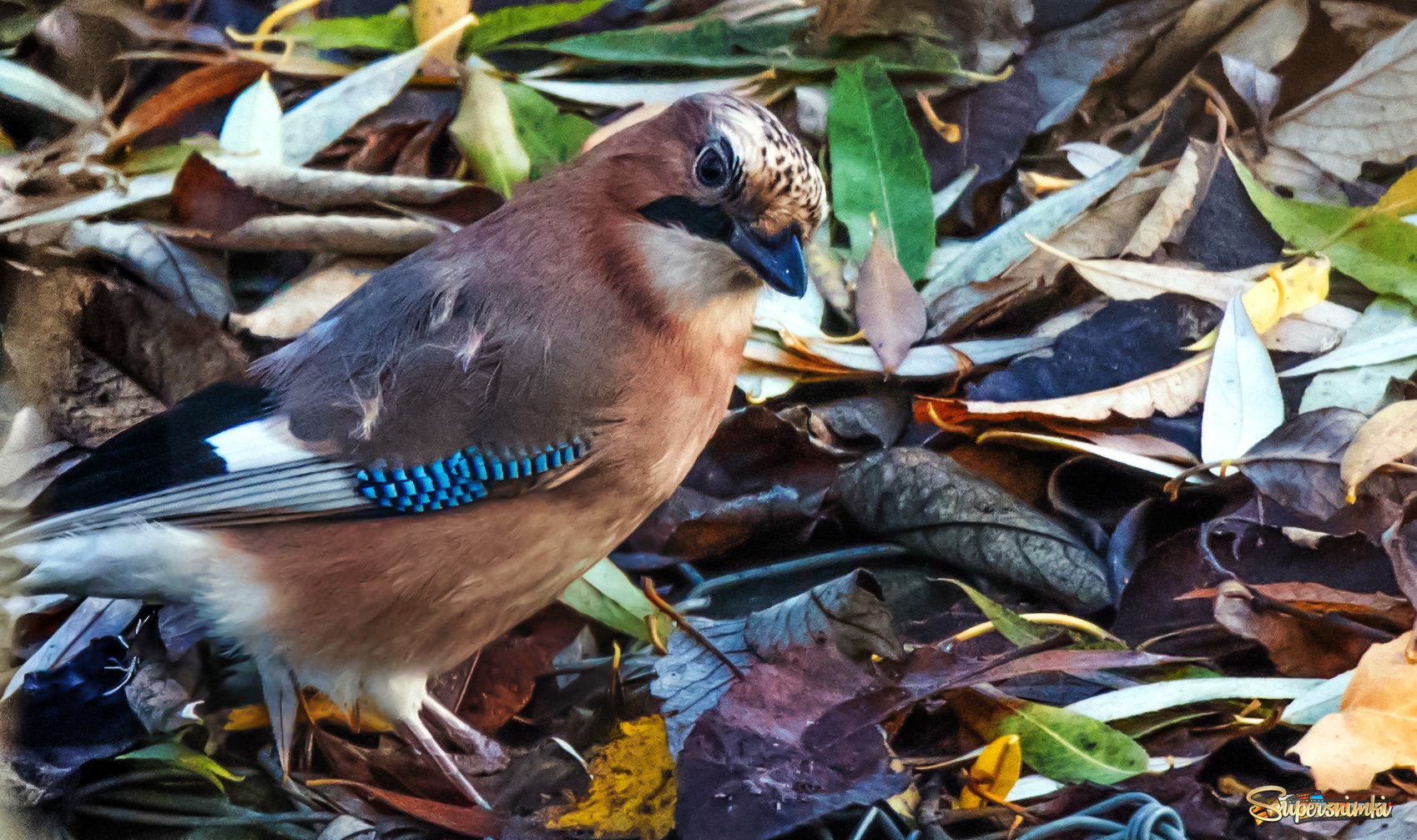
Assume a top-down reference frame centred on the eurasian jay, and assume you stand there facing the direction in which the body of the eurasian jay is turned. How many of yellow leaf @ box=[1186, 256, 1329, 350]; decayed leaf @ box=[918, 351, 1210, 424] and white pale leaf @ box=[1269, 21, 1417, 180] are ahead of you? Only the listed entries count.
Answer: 3

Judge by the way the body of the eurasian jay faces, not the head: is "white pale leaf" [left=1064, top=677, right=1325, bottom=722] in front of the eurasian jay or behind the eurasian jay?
in front

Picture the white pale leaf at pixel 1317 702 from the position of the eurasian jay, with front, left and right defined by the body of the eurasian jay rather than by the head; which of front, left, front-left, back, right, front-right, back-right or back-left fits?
front-right

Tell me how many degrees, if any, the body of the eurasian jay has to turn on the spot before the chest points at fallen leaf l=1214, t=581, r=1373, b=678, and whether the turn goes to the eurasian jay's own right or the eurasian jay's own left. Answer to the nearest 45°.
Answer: approximately 45° to the eurasian jay's own right

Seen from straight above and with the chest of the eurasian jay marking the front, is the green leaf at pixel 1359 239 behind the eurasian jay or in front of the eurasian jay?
in front

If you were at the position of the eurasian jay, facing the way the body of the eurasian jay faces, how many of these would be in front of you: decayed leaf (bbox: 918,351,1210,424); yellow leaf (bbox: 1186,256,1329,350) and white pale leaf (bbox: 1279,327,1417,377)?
3

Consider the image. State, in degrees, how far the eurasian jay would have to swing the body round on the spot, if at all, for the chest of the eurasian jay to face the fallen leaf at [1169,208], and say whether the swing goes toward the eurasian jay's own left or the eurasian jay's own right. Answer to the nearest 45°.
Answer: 0° — it already faces it

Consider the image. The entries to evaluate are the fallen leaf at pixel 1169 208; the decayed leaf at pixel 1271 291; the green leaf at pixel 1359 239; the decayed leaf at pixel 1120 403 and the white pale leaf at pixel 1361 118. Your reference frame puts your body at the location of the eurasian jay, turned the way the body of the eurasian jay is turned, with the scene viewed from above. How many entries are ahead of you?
5

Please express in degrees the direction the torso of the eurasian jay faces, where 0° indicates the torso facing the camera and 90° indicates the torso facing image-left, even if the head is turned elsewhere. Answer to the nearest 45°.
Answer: approximately 270°

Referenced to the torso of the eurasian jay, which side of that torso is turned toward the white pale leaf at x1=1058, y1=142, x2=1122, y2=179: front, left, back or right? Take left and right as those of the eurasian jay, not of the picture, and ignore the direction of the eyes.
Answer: left
